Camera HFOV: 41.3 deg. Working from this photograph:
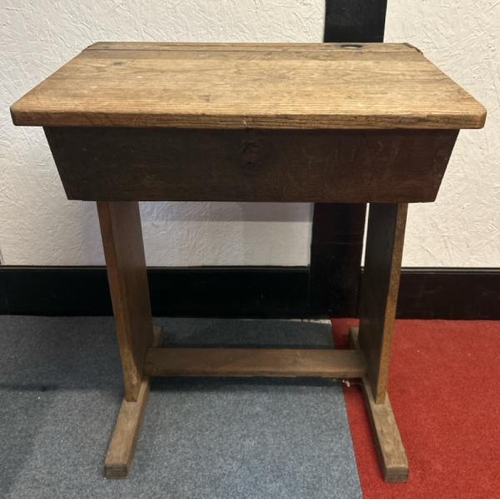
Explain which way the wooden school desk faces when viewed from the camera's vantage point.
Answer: facing the viewer
